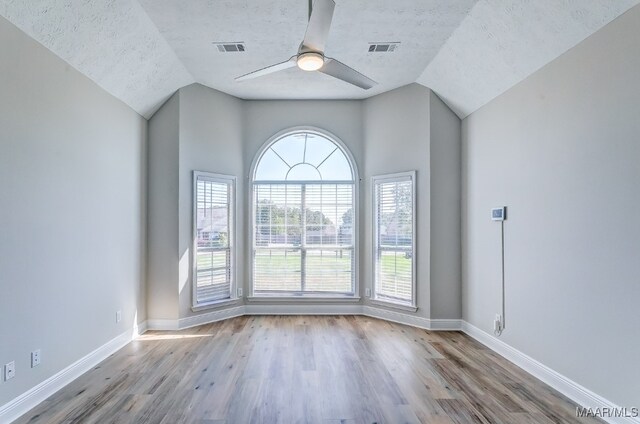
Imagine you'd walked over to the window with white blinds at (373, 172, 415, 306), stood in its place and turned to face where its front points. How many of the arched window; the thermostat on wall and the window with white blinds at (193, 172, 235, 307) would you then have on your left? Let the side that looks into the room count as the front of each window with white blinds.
1

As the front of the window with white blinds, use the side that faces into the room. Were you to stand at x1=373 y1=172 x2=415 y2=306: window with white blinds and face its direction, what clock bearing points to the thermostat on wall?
The thermostat on wall is roughly at 9 o'clock from the window with white blinds.

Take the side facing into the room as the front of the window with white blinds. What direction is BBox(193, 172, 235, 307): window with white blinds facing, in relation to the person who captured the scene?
facing the viewer and to the right of the viewer

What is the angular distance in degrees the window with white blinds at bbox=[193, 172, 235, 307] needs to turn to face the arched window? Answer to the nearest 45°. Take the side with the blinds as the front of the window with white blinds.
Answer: approximately 45° to its left

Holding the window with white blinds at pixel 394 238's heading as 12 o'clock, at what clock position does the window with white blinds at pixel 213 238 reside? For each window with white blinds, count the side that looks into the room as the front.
the window with white blinds at pixel 213 238 is roughly at 1 o'clock from the window with white blinds at pixel 394 238.

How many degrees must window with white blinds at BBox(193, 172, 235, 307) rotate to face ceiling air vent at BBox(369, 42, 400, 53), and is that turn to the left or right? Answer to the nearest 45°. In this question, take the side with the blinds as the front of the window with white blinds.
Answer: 0° — it already faces it

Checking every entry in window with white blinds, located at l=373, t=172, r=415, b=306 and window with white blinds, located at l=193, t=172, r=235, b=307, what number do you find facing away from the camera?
0

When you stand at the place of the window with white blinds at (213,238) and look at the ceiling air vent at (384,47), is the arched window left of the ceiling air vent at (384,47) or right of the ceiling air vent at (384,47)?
left

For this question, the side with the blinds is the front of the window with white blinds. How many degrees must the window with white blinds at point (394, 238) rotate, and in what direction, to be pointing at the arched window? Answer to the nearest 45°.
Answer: approximately 45° to its right

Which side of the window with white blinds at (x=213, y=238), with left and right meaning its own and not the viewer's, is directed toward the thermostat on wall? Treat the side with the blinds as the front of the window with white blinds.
front

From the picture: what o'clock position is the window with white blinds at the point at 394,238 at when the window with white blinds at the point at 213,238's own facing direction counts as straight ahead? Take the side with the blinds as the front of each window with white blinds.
the window with white blinds at the point at 394,238 is roughly at 11 o'clock from the window with white blinds at the point at 213,238.

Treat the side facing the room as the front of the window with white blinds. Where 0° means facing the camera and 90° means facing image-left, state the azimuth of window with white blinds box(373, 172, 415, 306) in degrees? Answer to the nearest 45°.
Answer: approximately 45°

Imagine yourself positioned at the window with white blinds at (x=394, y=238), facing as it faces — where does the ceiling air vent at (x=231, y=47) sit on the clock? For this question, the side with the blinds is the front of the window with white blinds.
The ceiling air vent is roughly at 12 o'clock from the window with white blinds.

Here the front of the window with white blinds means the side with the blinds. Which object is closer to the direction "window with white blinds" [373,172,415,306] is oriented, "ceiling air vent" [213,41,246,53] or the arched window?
the ceiling air vent

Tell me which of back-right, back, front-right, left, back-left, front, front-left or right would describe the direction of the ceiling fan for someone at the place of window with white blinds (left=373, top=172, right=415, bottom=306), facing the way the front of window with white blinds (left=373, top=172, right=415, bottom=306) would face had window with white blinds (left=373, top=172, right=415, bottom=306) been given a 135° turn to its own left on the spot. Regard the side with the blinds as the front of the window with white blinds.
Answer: right

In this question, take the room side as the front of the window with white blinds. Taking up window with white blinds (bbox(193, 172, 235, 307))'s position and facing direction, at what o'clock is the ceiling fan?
The ceiling fan is roughly at 1 o'clock from the window with white blinds.
